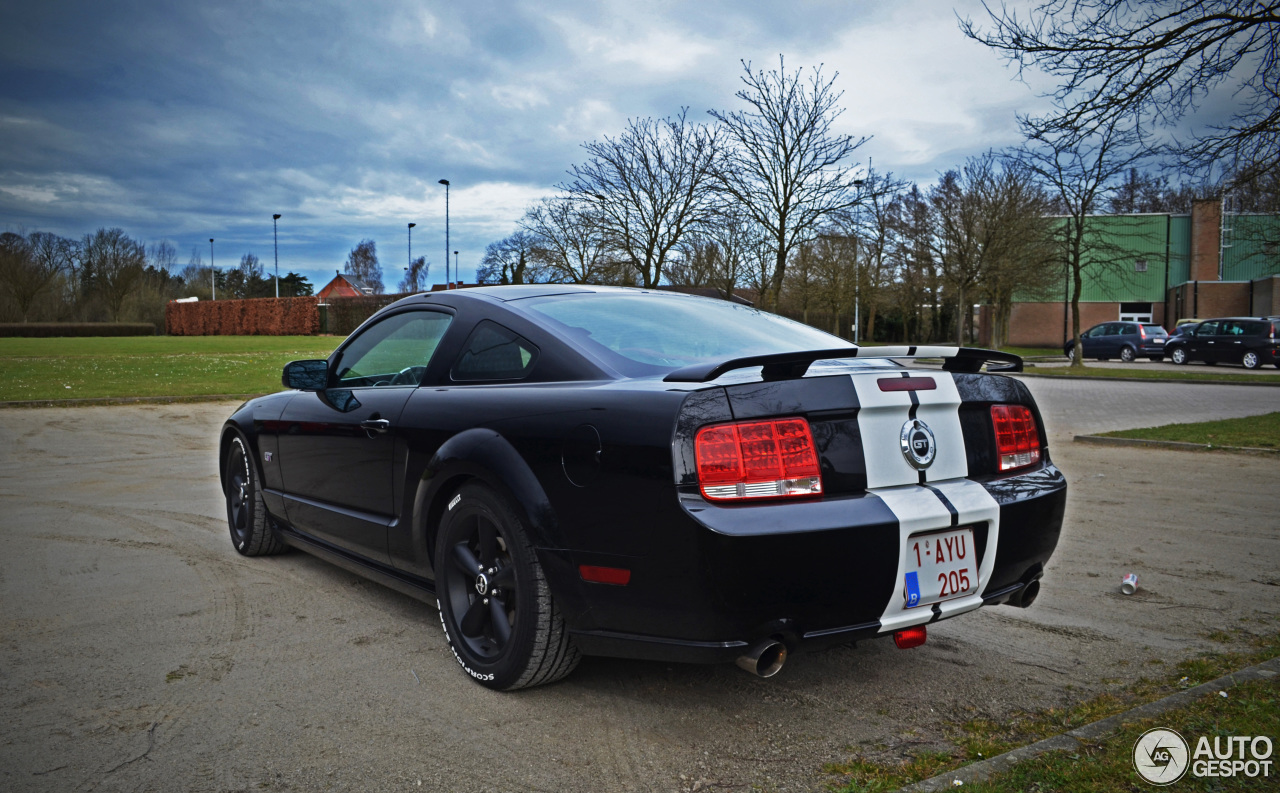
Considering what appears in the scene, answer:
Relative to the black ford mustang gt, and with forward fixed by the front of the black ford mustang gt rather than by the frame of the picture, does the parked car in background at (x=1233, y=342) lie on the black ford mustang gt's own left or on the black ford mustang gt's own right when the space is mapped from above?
on the black ford mustang gt's own right

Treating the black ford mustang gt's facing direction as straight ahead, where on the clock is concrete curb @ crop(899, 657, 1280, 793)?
The concrete curb is roughly at 5 o'clock from the black ford mustang gt.

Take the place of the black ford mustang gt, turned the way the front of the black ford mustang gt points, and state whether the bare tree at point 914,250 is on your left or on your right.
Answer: on your right

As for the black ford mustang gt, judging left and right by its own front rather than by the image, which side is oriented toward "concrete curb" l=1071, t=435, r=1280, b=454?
right

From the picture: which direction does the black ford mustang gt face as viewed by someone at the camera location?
facing away from the viewer and to the left of the viewer

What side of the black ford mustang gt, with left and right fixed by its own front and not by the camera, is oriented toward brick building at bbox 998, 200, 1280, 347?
right

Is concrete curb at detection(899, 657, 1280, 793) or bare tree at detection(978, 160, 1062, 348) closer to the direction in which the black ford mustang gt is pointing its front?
the bare tree
